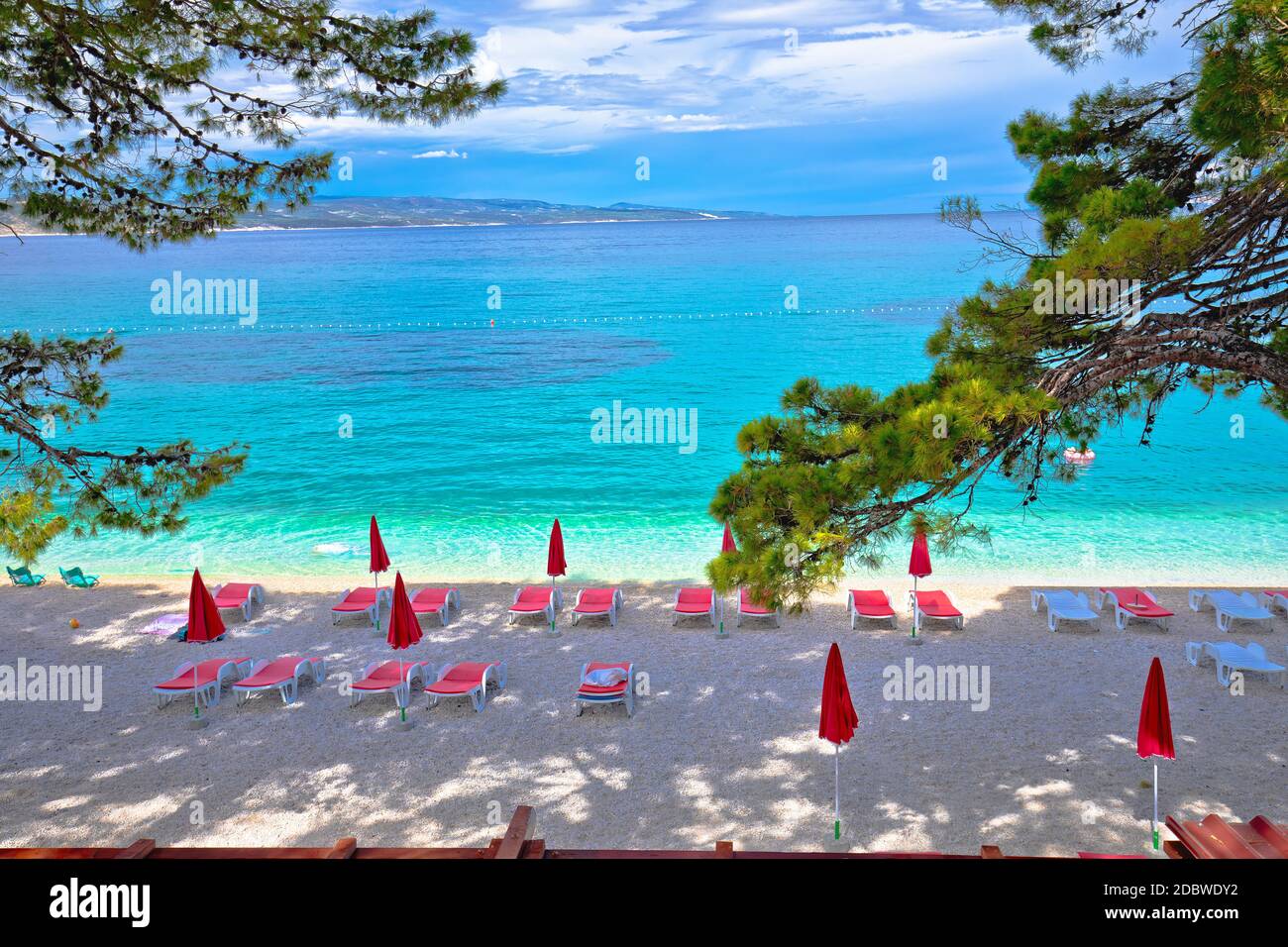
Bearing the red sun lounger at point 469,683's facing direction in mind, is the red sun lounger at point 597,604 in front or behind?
behind

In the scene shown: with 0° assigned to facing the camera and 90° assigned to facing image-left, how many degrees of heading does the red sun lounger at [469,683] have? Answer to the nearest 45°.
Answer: approximately 45°

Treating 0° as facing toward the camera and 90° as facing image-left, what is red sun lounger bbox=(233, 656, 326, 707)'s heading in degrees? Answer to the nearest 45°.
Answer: approximately 45°

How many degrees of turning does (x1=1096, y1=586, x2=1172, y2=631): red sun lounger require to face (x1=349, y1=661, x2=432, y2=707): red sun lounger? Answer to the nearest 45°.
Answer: approximately 90° to its right

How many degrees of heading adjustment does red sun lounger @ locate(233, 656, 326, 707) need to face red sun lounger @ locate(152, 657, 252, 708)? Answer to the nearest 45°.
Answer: approximately 45° to its right

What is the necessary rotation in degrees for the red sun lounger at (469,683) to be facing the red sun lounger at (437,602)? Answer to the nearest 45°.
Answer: approximately 135° to its right
